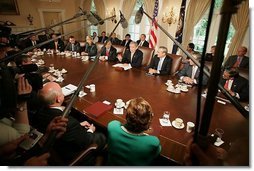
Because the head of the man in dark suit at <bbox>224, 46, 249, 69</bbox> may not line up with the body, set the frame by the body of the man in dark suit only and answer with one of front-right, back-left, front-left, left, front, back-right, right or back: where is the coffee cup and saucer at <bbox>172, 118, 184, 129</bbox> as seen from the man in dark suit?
front-left

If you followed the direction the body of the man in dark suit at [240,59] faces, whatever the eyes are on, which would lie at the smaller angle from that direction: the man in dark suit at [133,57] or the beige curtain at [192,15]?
the man in dark suit

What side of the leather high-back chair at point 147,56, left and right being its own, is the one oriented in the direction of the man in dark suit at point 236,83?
left

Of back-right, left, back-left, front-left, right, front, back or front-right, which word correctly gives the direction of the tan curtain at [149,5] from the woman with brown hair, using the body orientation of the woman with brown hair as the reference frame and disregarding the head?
front

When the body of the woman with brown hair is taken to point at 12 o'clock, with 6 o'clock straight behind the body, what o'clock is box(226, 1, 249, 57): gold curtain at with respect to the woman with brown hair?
The gold curtain is roughly at 1 o'clock from the woman with brown hair.

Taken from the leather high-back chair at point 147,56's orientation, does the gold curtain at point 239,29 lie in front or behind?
behind

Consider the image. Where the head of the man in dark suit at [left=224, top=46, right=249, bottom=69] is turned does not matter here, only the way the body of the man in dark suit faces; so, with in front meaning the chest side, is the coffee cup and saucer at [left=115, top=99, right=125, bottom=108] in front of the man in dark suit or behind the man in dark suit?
in front

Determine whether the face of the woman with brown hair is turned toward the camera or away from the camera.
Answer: away from the camera

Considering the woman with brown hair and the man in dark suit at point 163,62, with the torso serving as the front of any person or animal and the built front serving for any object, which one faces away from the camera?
the woman with brown hair

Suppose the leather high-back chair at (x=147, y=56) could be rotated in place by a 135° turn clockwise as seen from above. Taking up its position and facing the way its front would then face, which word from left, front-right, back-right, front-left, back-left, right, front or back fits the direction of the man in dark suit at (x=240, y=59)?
right

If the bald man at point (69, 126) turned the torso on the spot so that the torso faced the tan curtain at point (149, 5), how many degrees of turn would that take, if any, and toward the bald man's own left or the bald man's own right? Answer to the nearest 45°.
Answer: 0° — they already face it

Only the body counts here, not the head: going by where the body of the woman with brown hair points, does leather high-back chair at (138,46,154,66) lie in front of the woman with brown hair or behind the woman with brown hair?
in front

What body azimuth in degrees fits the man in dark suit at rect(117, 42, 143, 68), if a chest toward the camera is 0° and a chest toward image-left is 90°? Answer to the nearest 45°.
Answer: approximately 45°

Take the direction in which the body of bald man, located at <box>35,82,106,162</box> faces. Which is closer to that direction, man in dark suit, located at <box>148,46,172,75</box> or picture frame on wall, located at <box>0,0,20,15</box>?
the man in dark suit

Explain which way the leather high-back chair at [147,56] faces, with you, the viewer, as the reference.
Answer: facing the viewer and to the left of the viewer

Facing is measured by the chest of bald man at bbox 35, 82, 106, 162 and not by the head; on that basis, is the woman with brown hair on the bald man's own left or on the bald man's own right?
on the bald man's own right

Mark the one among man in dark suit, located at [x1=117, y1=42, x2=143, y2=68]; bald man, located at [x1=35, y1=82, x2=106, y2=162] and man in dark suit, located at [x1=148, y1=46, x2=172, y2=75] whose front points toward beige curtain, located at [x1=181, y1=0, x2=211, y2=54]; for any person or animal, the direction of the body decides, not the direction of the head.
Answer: the bald man
